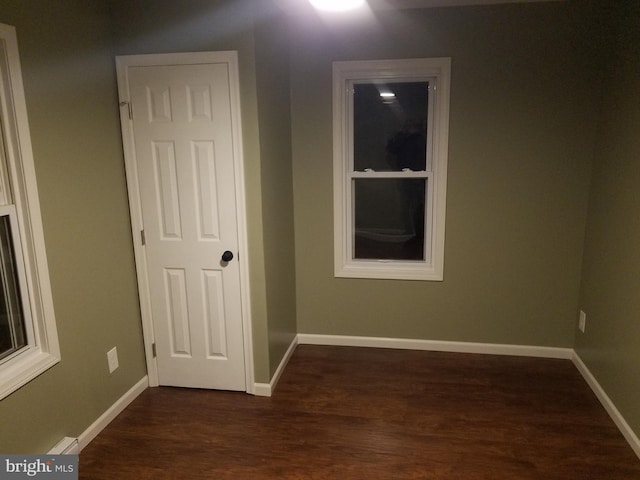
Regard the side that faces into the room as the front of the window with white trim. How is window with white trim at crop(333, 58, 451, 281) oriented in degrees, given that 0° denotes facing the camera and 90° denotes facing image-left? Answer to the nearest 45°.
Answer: approximately 0°

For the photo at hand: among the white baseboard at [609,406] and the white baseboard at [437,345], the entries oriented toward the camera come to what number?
1

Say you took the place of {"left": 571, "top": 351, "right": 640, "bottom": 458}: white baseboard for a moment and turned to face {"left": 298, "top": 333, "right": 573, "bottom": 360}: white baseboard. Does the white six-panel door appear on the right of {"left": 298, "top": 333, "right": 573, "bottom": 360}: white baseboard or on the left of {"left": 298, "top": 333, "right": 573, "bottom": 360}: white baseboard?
left

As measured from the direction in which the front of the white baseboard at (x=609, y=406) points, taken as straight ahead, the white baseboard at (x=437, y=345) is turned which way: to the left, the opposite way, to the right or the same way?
to the left

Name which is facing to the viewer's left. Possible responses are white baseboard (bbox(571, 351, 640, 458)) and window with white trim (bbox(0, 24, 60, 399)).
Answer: the white baseboard

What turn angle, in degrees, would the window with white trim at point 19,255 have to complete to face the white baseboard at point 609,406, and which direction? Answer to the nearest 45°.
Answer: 0° — it already faces it

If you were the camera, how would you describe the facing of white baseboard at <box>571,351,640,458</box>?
facing to the left of the viewer

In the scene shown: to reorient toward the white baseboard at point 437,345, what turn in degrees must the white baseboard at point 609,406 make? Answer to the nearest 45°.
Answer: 0° — it already faces it

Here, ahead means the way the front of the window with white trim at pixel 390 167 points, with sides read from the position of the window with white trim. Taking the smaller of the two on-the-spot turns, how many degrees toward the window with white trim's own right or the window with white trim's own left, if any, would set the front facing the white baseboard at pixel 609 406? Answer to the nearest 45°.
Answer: approximately 45° to the window with white trim's own left
